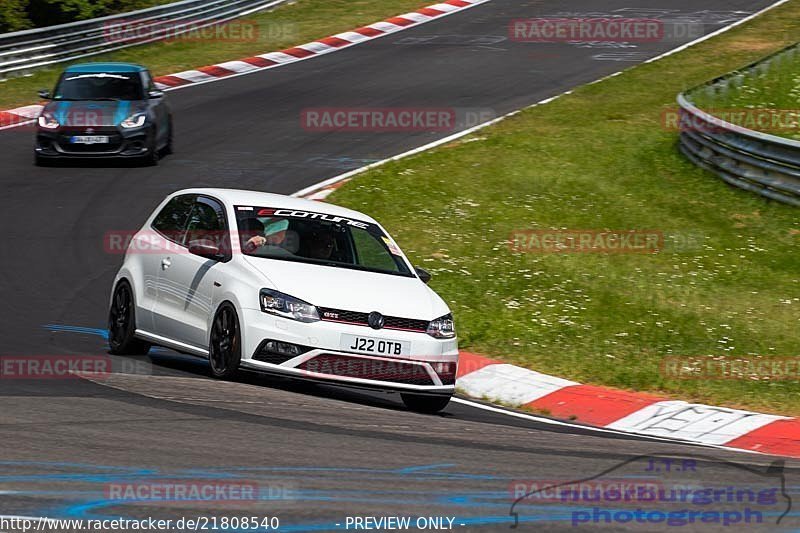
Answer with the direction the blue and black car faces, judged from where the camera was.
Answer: facing the viewer

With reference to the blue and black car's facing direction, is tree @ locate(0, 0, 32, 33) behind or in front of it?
behind

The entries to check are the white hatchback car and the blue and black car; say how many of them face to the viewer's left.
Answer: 0

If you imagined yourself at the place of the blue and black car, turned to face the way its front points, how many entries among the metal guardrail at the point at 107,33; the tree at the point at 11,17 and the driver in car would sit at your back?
2

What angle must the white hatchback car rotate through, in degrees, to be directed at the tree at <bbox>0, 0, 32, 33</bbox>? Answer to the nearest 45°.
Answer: approximately 135° to its left

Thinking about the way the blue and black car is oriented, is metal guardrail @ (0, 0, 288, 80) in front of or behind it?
behind

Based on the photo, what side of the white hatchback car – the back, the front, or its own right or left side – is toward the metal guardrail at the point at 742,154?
left

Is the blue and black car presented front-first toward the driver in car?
yes

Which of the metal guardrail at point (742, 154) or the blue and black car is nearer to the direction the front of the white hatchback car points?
the metal guardrail

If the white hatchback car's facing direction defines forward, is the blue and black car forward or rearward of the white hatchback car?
rearward
